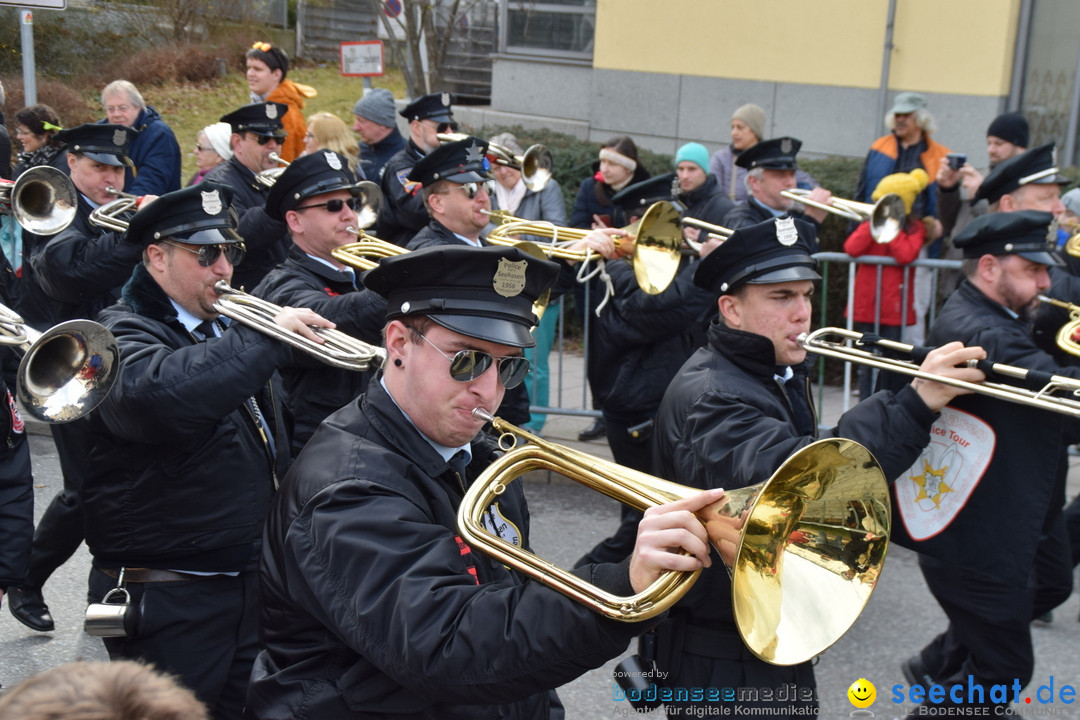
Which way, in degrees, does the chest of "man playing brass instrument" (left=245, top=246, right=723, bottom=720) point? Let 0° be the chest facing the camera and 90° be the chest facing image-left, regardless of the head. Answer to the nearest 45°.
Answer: approximately 315°

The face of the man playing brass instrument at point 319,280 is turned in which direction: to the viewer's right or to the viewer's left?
to the viewer's right

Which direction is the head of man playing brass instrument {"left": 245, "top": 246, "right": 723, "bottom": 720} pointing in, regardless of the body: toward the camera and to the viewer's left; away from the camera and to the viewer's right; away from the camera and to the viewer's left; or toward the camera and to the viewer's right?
toward the camera and to the viewer's right

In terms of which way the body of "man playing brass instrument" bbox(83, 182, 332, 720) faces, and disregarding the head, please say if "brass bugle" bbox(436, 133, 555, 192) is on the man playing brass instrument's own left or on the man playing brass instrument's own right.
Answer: on the man playing brass instrument's own left

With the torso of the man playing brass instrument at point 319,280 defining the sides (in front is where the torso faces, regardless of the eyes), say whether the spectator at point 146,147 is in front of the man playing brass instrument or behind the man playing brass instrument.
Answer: behind

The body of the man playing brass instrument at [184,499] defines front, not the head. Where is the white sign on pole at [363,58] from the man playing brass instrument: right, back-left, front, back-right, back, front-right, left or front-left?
back-left
